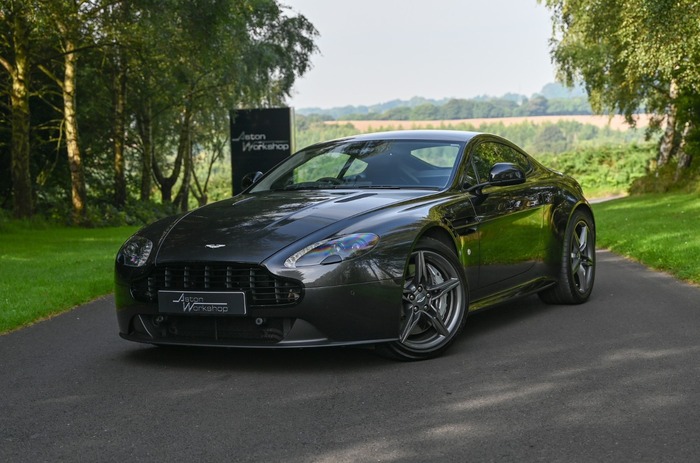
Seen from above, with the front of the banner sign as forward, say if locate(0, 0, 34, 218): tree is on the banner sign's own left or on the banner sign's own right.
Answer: on the banner sign's own right

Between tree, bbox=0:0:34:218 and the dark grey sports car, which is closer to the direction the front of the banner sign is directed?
the dark grey sports car

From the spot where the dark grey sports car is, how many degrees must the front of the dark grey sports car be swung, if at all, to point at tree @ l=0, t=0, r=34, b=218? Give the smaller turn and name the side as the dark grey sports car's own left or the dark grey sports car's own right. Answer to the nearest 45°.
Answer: approximately 90° to the dark grey sports car's own right

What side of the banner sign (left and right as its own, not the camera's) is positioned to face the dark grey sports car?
front

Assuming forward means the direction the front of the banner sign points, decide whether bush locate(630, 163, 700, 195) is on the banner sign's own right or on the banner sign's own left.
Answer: on the banner sign's own left

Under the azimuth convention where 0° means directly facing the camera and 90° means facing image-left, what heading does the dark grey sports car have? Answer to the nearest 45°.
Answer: approximately 45°

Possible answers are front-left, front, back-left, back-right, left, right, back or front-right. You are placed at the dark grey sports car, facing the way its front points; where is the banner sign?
back-right

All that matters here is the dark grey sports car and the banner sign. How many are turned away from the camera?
0

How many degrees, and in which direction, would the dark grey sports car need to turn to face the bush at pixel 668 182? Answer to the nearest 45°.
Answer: approximately 135° to its right
